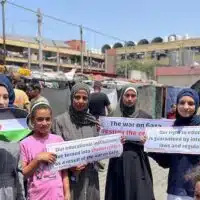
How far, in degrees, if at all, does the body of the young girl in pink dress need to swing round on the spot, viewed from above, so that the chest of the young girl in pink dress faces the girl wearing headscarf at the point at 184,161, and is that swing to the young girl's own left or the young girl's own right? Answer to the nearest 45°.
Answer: approximately 90° to the young girl's own left

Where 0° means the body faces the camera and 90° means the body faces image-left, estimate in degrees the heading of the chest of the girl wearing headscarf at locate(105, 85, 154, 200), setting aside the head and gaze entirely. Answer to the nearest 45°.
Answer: approximately 0°

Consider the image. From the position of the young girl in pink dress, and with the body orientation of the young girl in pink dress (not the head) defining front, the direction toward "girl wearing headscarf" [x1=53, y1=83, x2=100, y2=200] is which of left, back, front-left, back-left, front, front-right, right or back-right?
back-left

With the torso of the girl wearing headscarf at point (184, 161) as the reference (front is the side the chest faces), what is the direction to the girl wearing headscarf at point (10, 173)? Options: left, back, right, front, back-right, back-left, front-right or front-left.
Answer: front-right

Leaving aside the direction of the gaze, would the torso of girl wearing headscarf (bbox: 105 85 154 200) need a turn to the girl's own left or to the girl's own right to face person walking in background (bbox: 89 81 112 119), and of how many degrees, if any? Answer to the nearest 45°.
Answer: approximately 180°
